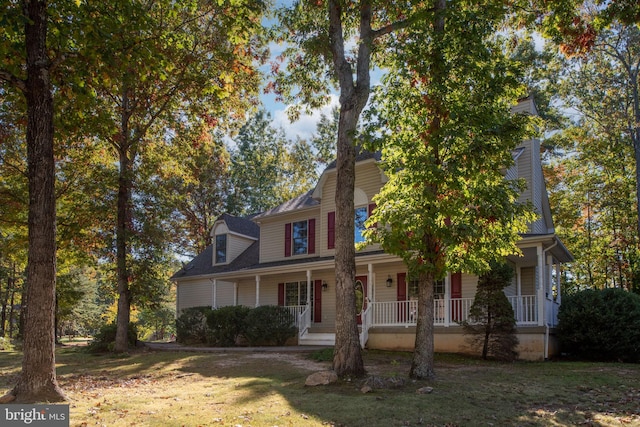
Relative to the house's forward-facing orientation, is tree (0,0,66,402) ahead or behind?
ahead

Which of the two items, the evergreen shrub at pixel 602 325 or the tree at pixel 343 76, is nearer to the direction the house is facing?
the tree

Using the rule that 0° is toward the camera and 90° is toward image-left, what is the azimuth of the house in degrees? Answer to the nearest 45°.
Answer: approximately 45°

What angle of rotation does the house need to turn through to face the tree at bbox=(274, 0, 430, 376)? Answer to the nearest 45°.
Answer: approximately 45° to its left

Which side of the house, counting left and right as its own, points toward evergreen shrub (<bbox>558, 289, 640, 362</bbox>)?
left

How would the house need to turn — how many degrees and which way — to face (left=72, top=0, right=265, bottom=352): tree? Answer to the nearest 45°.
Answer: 0° — it already faces it
